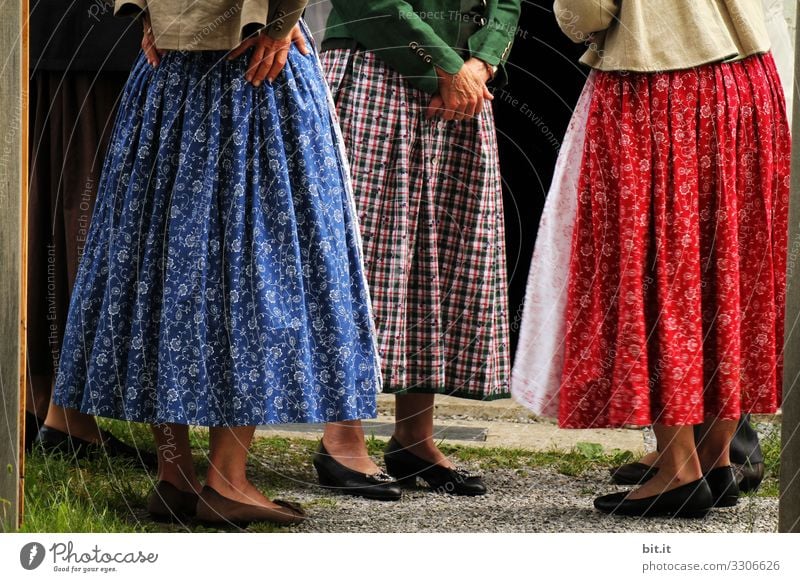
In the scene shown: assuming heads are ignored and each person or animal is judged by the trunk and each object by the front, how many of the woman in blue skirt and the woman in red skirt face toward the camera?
0

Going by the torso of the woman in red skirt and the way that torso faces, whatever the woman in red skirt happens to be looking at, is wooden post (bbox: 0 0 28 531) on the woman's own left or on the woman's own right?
on the woman's own left

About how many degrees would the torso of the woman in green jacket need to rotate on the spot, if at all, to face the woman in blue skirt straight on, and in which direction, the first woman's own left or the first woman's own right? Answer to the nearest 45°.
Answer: approximately 90° to the first woman's own right

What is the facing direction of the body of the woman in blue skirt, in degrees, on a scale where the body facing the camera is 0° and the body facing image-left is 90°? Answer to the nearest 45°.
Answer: approximately 225°

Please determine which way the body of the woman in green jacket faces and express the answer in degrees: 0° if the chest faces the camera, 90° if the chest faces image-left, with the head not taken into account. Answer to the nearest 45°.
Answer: approximately 315°

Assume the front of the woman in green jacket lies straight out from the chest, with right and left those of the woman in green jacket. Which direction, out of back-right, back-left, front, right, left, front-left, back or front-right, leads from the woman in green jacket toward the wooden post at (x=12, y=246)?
right

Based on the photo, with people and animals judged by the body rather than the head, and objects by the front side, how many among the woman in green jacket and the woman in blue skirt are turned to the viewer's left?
0
